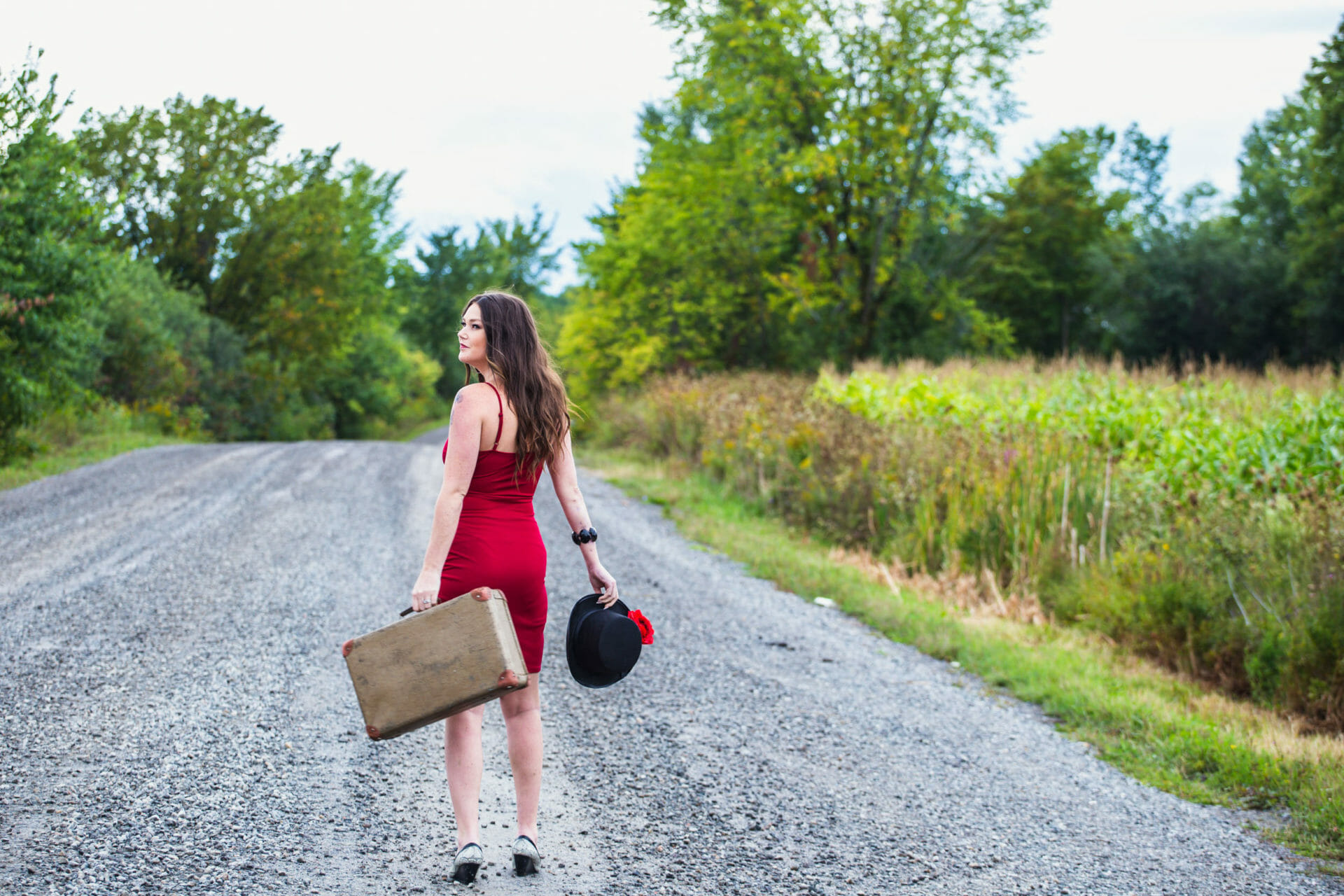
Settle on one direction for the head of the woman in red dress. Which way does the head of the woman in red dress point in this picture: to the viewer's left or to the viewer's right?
to the viewer's left

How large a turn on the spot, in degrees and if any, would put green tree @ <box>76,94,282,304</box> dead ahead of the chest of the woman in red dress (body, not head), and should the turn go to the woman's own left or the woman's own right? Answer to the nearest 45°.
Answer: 0° — they already face it

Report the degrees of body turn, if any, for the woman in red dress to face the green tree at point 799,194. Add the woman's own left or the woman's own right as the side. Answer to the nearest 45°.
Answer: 0° — they already face it

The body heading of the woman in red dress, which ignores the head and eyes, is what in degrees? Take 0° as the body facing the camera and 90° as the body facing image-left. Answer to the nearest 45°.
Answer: approximately 180°

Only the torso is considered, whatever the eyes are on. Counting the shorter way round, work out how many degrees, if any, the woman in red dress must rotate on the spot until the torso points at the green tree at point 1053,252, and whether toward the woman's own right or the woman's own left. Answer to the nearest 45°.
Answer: approximately 45° to the woman's own right
